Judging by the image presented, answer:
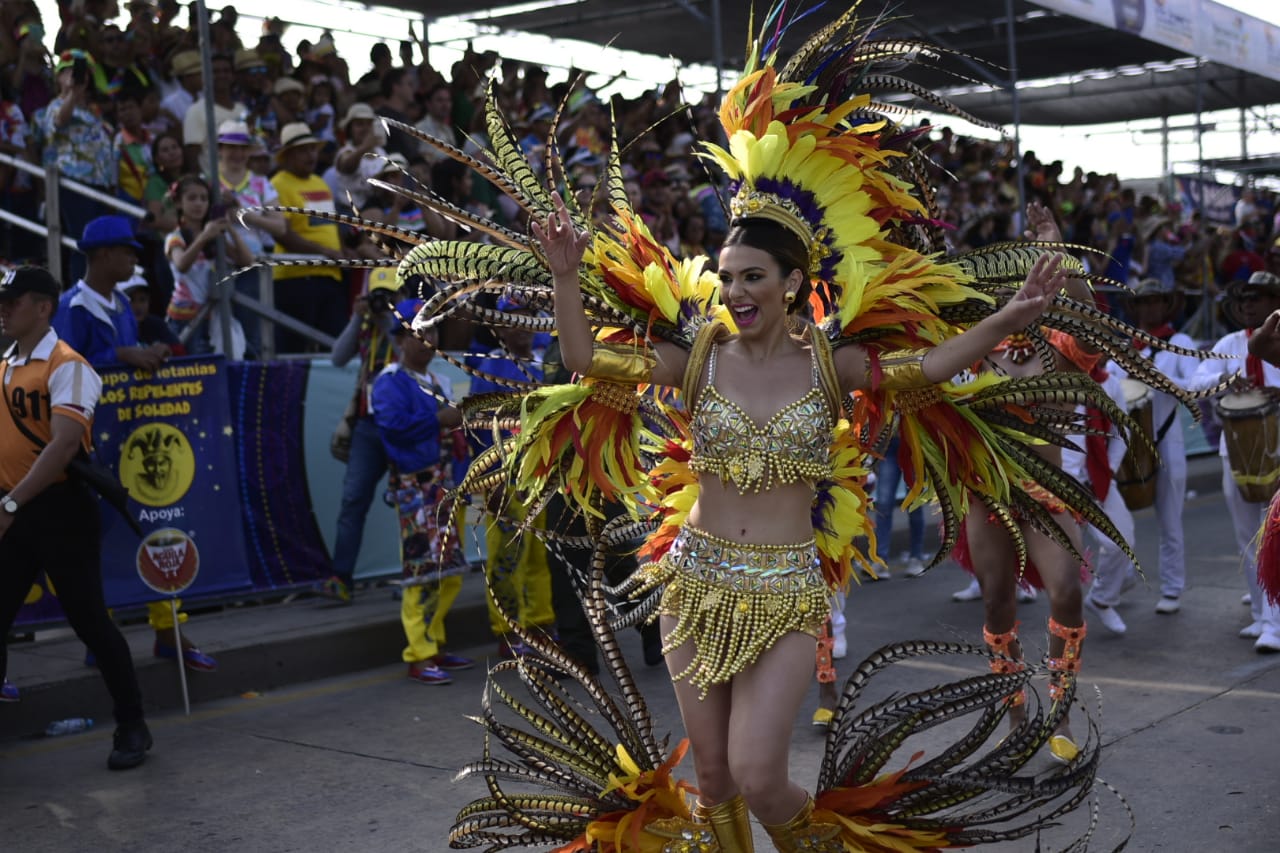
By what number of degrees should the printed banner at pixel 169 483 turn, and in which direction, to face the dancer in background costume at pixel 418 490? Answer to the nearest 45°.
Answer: approximately 90° to its left

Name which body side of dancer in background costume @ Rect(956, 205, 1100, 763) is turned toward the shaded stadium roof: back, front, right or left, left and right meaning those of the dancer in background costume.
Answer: back

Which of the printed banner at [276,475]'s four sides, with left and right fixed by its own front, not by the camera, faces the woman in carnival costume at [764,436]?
front

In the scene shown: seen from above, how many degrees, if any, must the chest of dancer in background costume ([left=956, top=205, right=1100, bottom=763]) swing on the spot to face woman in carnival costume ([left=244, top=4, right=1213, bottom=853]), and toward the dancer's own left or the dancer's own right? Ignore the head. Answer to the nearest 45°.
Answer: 0° — they already face them

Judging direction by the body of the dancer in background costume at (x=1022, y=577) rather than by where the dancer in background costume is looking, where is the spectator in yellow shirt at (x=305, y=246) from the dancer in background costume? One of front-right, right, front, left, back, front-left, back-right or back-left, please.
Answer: back-right

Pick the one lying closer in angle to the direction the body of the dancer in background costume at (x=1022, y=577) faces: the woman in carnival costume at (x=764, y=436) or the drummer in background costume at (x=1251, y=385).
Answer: the woman in carnival costume

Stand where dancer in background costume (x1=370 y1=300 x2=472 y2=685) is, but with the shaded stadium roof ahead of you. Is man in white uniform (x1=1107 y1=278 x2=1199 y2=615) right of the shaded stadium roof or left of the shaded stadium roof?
right

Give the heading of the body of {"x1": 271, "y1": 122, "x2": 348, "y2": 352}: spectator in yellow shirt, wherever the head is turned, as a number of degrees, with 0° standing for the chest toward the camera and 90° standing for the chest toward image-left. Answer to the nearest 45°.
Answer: approximately 315°

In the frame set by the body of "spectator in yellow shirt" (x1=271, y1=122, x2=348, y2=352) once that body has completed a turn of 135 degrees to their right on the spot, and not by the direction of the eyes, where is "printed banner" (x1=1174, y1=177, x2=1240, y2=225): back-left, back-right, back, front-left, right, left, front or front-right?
back-right

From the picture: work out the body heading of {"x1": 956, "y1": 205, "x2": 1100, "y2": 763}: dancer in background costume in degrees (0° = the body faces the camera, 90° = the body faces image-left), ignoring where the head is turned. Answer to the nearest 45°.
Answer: approximately 0°

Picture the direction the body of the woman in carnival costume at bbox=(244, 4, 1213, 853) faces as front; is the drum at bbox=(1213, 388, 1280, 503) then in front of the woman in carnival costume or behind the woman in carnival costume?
behind
